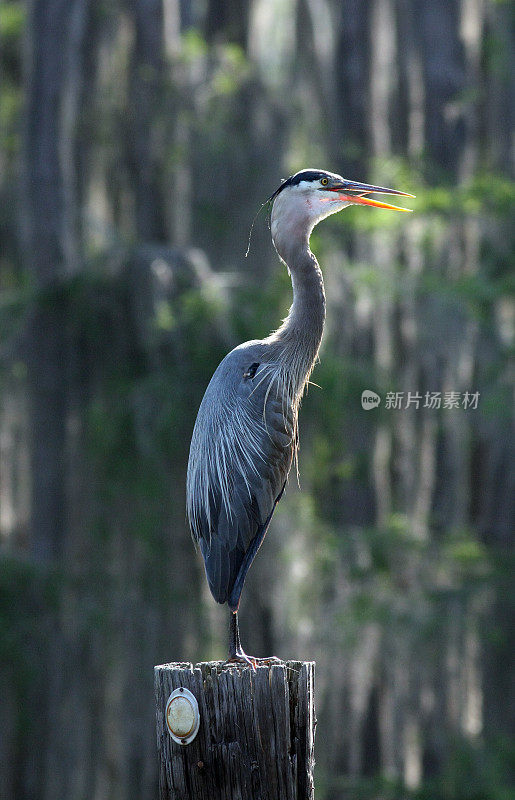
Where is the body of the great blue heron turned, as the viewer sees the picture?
to the viewer's right

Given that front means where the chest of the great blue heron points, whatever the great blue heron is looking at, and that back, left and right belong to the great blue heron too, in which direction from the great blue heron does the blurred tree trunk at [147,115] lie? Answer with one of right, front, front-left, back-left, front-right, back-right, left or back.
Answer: left

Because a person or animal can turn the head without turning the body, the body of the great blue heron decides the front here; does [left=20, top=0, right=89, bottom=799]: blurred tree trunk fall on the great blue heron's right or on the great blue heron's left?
on the great blue heron's left
